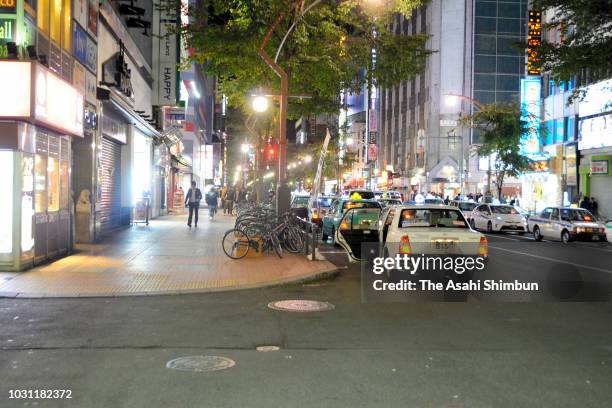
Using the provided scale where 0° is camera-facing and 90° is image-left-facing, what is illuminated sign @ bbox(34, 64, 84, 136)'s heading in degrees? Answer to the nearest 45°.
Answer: approximately 315°

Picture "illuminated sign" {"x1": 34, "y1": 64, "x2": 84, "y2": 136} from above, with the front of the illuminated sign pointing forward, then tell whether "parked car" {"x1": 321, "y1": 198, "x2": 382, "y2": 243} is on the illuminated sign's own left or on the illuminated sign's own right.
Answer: on the illuminated sign's own left

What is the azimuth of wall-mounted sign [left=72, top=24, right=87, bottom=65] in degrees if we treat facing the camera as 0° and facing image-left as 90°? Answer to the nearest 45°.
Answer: approximately 315°

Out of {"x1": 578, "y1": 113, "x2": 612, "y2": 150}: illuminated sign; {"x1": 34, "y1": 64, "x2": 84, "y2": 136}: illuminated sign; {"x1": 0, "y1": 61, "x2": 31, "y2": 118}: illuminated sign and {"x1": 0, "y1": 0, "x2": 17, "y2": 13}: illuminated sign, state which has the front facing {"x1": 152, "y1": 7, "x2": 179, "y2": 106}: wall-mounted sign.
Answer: {"x1": 578, "y1": 113, "x2": 612, "y2": 150}: illuminated sign

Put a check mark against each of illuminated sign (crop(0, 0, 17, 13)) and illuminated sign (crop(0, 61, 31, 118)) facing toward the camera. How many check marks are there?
2

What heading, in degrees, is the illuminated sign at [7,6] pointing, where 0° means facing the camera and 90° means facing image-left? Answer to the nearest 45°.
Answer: approximately 0°

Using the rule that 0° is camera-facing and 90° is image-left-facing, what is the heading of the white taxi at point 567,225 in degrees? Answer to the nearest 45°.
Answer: approximately 315°

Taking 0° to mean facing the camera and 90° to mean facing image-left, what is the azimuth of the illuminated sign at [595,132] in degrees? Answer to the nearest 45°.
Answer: approximately 45°

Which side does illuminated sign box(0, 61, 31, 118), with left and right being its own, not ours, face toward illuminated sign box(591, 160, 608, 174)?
left

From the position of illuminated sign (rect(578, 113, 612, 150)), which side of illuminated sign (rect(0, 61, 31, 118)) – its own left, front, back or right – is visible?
left

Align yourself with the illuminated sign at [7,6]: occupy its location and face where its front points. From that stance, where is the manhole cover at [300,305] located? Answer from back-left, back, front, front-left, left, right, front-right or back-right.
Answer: front-left
